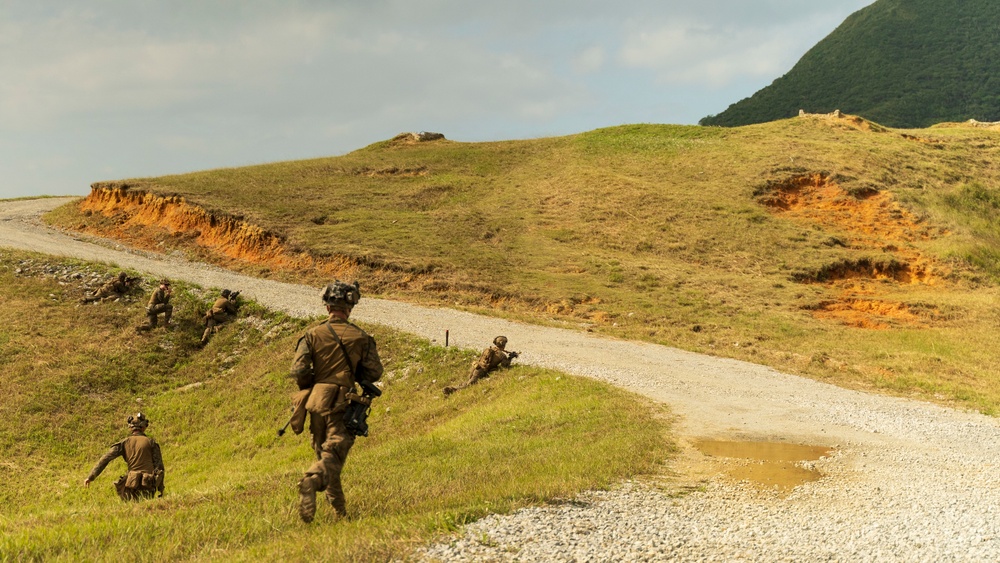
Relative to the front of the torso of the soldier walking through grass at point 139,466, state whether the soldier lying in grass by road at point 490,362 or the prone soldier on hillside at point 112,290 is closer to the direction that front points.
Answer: the prone soldier on hillside

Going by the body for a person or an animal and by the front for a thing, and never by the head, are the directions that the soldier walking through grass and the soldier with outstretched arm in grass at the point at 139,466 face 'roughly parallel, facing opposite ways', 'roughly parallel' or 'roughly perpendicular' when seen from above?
roughly parallel

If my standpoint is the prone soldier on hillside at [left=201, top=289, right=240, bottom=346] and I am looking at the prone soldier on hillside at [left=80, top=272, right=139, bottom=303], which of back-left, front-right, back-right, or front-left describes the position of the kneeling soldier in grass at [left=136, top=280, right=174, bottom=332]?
front-left

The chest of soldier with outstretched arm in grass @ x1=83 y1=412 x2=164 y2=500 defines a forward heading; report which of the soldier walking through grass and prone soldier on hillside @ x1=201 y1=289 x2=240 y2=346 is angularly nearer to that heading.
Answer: the prone soldier on hillside

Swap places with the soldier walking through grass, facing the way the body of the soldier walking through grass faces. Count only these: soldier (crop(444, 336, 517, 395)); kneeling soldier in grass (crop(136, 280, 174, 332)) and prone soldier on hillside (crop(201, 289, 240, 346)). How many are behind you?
0

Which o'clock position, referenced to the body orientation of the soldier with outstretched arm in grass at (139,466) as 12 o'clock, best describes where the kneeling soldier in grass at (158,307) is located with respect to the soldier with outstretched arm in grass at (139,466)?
the kneeling soldier in grass at (158,307) is roughly at 12 o'clock from the soldier with outstretched arm in grass at (139,466).

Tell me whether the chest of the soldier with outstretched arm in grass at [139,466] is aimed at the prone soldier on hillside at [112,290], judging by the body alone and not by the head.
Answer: yes

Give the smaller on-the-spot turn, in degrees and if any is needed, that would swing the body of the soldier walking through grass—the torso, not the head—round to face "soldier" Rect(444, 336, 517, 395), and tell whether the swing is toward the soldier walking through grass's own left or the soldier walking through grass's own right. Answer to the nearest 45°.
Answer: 0° — they already face them

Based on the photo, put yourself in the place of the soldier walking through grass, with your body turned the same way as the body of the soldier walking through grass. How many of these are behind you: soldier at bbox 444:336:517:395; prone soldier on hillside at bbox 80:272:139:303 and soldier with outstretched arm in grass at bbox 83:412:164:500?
0

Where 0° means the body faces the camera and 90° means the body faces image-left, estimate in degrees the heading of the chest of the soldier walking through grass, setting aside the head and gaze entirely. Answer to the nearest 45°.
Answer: approximately 180°

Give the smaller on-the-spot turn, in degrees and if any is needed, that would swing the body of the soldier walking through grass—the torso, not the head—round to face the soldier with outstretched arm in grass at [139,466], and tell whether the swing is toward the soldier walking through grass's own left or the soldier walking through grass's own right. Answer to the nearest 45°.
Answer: approximately 45° to the soldier walking through grass's own left

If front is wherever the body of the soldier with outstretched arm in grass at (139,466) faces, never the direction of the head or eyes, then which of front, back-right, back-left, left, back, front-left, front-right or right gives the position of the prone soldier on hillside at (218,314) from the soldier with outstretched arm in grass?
front

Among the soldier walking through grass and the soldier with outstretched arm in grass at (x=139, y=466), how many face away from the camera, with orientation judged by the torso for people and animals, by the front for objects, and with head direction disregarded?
2

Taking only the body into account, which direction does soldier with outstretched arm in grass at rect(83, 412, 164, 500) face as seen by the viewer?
away from the camera
